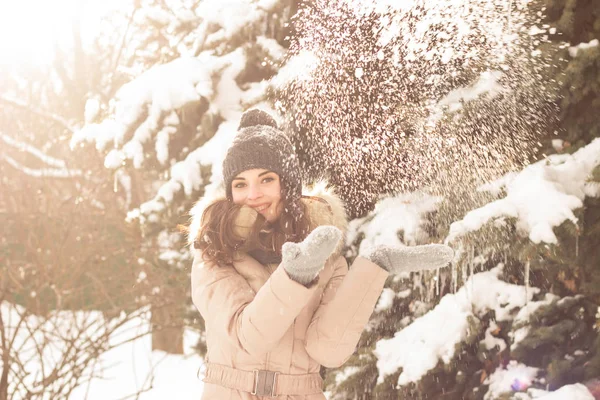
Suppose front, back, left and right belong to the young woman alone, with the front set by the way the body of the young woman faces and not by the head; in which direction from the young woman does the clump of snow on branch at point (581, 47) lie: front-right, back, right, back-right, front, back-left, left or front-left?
back-left

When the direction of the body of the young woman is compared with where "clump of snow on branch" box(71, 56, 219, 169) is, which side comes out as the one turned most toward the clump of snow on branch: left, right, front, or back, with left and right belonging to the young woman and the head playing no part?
back

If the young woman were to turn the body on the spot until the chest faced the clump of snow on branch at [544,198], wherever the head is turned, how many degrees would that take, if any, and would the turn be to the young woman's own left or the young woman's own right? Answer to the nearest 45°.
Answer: approximately 135° to the young woman's own left

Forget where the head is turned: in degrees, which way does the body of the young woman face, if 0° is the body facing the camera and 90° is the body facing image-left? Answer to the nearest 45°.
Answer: approximately 0°
